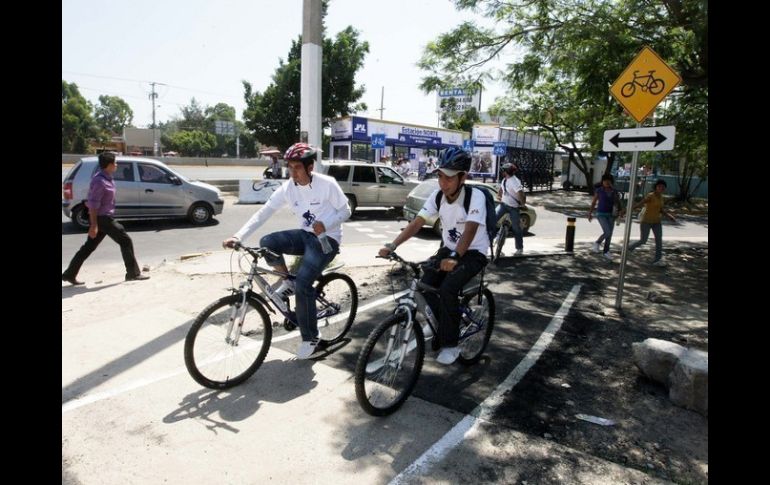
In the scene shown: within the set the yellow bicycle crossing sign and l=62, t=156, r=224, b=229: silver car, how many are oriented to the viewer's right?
1

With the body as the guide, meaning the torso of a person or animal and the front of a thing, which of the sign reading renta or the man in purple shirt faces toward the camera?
the sign reading renta

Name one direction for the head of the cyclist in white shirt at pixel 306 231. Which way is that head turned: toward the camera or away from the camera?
toward the camera

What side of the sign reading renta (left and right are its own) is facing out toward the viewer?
front

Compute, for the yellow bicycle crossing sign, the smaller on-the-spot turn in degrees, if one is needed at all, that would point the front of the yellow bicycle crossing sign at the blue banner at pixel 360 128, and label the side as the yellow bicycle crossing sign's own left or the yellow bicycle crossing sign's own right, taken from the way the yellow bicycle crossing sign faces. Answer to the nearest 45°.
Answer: approximately 135° to the yellow bicycle crossing sign's own right

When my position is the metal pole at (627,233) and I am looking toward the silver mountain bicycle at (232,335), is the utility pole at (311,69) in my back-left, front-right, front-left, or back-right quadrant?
front-right

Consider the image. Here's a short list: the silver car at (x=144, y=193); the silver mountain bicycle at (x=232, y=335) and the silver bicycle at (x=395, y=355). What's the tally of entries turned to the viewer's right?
1

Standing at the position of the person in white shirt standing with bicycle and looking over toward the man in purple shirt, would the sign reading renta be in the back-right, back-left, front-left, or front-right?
back-right

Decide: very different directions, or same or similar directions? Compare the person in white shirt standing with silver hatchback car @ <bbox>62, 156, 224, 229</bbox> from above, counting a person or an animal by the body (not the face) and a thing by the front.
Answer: very different directions

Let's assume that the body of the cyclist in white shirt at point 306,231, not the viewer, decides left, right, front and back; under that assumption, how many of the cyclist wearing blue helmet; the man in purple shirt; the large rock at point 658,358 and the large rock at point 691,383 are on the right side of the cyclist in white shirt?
1

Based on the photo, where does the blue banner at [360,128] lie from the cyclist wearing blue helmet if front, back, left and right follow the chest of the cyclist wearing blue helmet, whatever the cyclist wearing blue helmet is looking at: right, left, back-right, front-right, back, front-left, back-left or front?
back-right

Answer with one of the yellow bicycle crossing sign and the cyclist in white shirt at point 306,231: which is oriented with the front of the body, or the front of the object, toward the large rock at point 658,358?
the yellow bicycle crossing sign

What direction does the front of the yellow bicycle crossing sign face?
toward the camera

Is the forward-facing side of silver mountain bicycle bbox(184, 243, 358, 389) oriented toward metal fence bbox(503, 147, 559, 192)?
no

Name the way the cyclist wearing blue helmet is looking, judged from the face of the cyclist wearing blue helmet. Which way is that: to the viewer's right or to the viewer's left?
to the viewer's left

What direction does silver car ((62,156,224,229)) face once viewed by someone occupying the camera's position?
facing to the right of the viewer

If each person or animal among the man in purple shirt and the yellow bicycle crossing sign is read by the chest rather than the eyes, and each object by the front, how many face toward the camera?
1
